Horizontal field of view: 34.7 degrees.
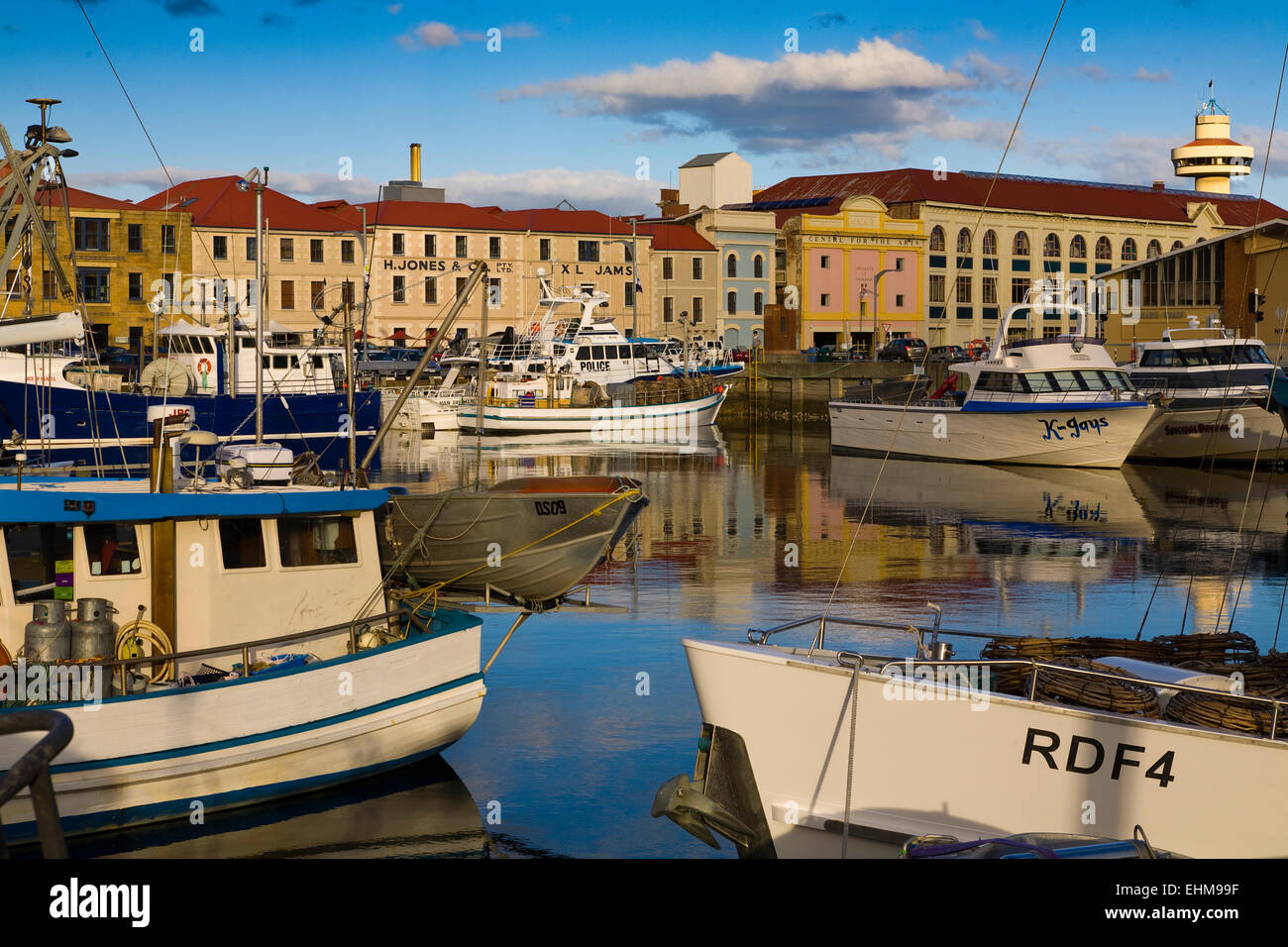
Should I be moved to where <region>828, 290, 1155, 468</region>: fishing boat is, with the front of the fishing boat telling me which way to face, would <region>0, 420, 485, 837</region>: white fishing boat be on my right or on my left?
on my right

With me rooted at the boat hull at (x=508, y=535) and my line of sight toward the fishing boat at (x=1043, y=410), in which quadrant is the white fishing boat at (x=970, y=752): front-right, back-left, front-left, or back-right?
back-right

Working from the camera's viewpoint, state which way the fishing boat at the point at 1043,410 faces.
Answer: facing the viewer and to the right of the viewer

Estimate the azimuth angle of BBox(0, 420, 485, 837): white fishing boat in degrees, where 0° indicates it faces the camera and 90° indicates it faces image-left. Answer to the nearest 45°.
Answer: approximately 225°

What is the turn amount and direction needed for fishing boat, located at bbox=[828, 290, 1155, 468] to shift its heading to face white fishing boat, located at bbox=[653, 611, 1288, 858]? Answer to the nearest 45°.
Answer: approximately 45° to its right

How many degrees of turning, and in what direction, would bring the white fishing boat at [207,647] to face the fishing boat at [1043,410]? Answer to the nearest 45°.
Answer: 0° — it already faces it
